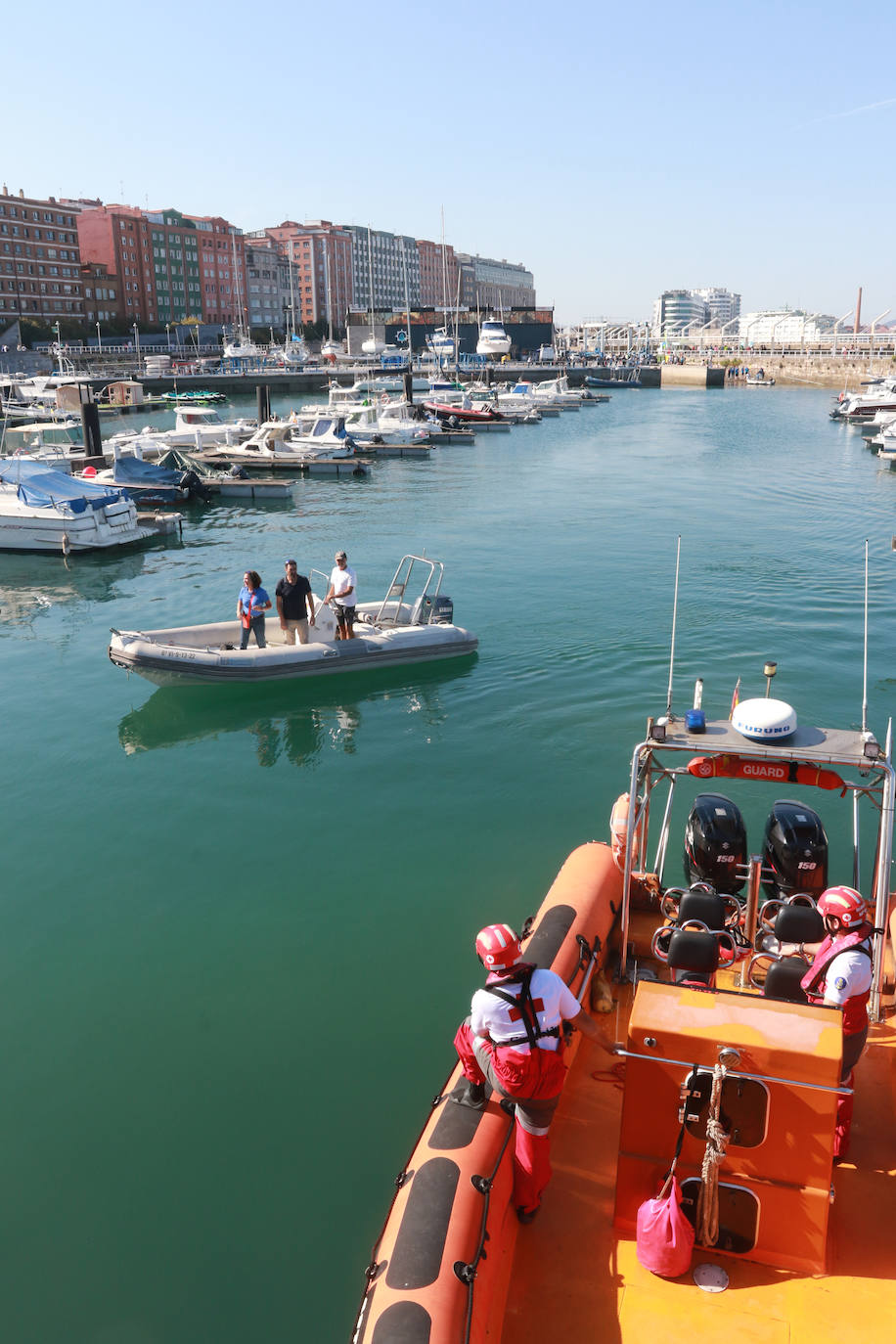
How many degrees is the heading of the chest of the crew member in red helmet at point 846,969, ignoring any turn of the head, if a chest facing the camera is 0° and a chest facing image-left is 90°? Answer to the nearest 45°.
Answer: approximately 90°

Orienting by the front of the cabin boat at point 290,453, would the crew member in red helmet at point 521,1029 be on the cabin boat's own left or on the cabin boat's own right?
on the cabin boat's own left

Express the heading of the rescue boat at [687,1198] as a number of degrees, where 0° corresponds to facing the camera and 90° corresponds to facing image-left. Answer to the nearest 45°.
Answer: approximately 0°

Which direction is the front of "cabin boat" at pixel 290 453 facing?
to the viewer's left

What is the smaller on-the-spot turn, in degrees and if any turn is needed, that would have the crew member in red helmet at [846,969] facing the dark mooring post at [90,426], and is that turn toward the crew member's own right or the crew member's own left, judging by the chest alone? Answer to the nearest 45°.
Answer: approximately 45° to the crew member's own right

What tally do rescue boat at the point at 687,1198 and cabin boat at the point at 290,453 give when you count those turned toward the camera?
1

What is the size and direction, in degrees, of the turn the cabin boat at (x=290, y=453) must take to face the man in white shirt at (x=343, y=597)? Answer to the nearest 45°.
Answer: approximately 90° to its left
